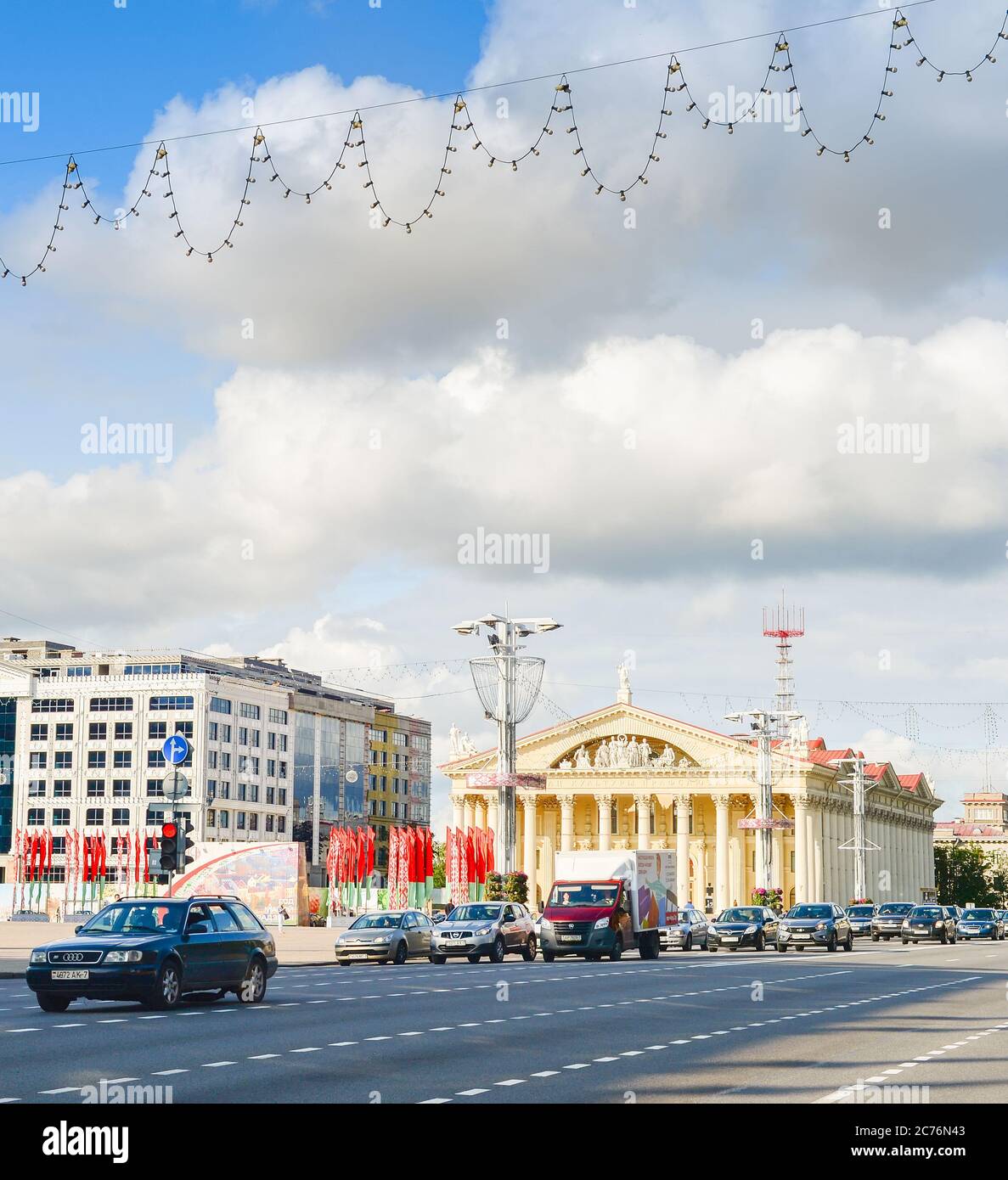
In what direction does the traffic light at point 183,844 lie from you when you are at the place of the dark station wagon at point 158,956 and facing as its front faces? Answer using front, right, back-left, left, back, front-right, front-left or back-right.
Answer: back-right

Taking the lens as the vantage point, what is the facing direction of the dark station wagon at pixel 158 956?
facing the viewer and to the left of the viewer

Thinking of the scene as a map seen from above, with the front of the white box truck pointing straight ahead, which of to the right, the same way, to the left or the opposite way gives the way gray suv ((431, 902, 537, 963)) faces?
the same way

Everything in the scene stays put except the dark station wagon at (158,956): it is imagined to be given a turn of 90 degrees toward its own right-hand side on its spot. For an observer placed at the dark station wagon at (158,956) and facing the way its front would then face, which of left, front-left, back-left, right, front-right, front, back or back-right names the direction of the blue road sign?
front-right

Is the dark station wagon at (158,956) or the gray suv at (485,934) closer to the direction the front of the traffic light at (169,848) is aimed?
the dark station wagon

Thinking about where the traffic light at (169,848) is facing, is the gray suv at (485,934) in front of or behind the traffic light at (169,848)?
behind

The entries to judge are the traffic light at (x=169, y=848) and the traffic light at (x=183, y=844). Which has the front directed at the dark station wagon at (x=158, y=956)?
the traffic light at (x=169, y=848)

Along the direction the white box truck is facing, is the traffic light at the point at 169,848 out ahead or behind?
ahead

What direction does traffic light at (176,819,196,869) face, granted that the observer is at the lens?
facing to the right of the viewer

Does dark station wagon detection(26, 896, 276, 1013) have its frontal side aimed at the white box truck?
no

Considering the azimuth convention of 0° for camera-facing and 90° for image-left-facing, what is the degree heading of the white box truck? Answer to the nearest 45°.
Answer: approximately 45°

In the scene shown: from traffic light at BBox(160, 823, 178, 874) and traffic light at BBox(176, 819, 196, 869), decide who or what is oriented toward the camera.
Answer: traffic light at BBox(160, 823, 178, 874)

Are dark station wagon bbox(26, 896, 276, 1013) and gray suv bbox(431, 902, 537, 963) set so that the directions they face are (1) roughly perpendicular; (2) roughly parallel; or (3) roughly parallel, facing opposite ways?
roughly parallel

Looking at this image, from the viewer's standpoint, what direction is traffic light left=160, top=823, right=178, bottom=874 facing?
toward the camera
